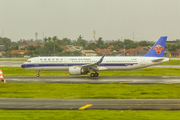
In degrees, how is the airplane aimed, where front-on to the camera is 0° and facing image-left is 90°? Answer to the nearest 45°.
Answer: approximately 90°
